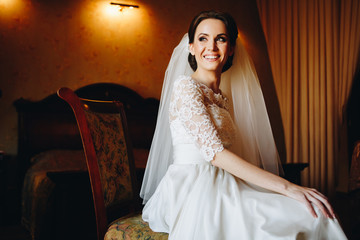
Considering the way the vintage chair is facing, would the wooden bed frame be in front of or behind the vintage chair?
behind

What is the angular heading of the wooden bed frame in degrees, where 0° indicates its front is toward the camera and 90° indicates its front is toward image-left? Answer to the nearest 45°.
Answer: approximately 0°

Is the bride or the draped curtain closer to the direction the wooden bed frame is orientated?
the bride

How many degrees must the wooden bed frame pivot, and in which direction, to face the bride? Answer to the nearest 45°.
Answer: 0° — it already faces them

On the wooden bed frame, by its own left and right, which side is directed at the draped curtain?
left

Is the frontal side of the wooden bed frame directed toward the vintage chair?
yes

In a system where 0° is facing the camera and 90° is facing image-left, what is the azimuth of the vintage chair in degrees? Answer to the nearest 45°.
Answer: approximately 315°
